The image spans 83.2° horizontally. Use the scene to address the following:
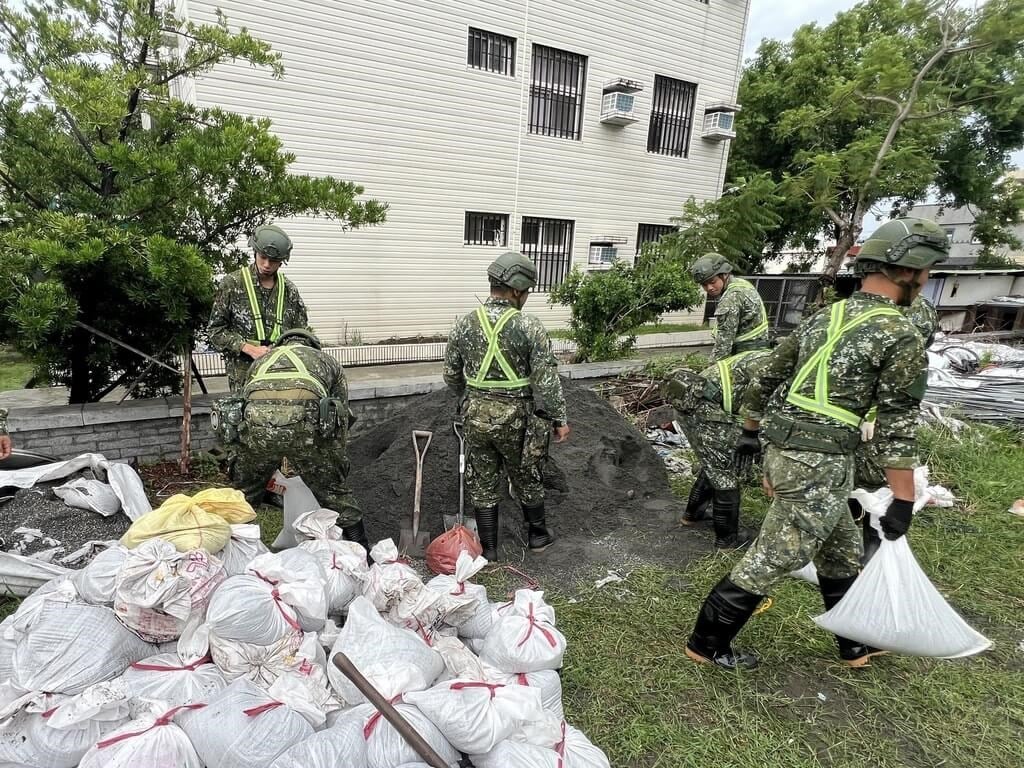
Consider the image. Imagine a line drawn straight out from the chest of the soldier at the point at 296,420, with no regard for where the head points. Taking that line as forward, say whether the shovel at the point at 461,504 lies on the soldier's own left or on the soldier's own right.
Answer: on the soldier's own right

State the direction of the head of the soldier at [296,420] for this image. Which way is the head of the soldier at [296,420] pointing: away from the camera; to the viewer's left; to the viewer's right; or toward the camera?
away from the camera

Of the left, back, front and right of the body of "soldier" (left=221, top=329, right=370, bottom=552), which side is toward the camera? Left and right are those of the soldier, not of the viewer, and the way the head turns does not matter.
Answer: back

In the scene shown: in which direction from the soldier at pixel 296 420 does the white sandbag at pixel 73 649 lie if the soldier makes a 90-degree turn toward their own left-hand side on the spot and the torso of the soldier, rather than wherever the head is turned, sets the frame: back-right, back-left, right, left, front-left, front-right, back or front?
front-left

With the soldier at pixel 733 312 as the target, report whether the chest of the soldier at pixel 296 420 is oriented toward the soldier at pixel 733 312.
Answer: no

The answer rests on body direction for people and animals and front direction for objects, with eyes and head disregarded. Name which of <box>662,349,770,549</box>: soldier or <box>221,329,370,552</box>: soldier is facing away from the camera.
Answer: <box>221,329,370,552</box>: soldier

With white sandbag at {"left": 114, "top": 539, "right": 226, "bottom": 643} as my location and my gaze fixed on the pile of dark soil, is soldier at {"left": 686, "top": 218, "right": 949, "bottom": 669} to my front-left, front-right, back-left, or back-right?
front-right

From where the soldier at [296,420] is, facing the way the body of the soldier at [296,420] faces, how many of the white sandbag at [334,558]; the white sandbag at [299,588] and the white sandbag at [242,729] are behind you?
3

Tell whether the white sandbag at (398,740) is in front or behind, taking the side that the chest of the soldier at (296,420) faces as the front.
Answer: behind

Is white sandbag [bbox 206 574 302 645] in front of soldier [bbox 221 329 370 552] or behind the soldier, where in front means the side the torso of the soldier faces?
behind

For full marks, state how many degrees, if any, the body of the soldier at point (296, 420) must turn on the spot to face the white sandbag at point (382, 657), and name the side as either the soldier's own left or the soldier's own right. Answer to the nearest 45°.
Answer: approximately 180°

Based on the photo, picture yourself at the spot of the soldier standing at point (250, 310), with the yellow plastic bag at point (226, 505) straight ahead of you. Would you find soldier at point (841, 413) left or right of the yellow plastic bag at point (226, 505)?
left
